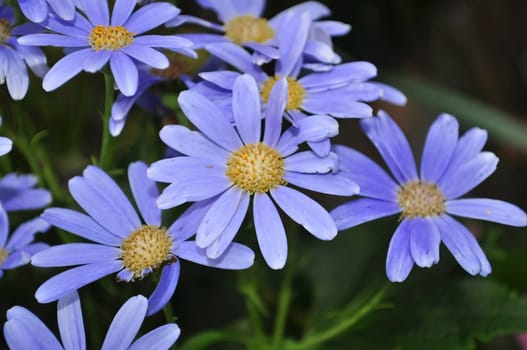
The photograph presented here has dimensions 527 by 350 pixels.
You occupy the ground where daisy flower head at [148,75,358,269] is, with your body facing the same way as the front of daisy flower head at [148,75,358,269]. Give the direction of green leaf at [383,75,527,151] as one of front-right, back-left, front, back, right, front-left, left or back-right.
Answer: back-left

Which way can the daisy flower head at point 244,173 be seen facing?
toward the camera
